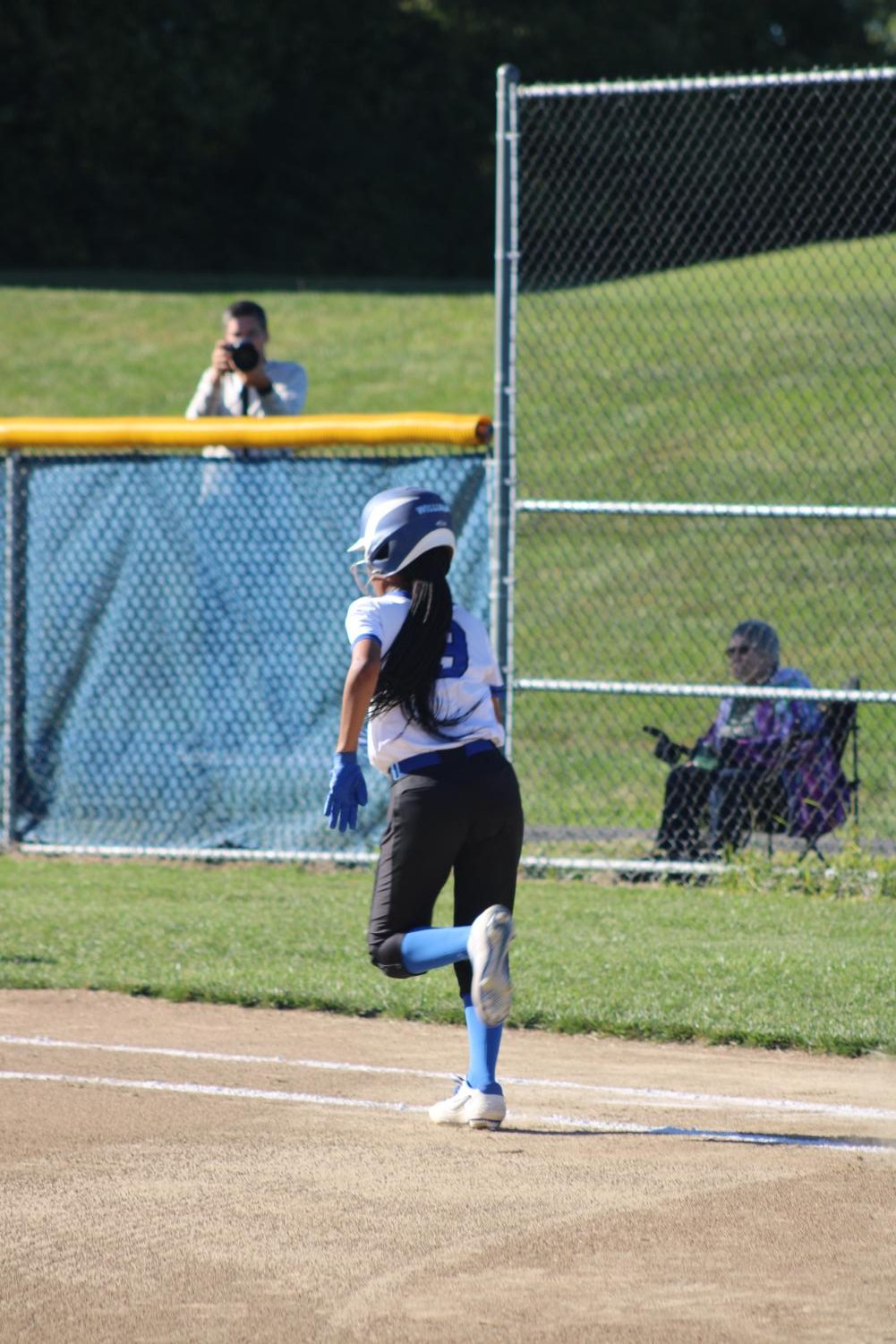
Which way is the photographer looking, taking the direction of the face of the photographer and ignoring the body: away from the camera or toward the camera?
toward the camera

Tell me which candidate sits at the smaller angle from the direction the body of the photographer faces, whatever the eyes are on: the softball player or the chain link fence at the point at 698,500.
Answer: the softball player

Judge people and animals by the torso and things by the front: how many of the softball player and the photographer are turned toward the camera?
1

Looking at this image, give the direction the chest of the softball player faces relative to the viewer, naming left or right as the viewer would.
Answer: facing away from the viewer and to the left of the viewer

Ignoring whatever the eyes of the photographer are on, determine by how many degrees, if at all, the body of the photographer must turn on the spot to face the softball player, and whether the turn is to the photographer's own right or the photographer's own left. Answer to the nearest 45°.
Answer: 0° — they already face them

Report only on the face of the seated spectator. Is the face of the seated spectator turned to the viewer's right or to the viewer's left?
to the viewer's left

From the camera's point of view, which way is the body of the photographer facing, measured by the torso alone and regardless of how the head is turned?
toward the camera

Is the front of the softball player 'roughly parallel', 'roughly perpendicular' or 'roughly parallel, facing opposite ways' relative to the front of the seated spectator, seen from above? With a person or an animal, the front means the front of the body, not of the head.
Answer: roughly perpendicular

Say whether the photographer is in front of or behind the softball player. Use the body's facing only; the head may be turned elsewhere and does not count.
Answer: in front

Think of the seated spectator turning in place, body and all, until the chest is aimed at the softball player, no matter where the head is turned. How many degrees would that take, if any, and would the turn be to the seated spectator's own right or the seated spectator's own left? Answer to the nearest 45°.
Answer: approximately 45° to the seated spectator's own left

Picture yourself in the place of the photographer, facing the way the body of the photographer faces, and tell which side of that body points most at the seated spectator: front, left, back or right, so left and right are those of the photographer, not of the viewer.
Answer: left

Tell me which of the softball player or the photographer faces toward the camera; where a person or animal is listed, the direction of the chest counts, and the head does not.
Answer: the photographer
